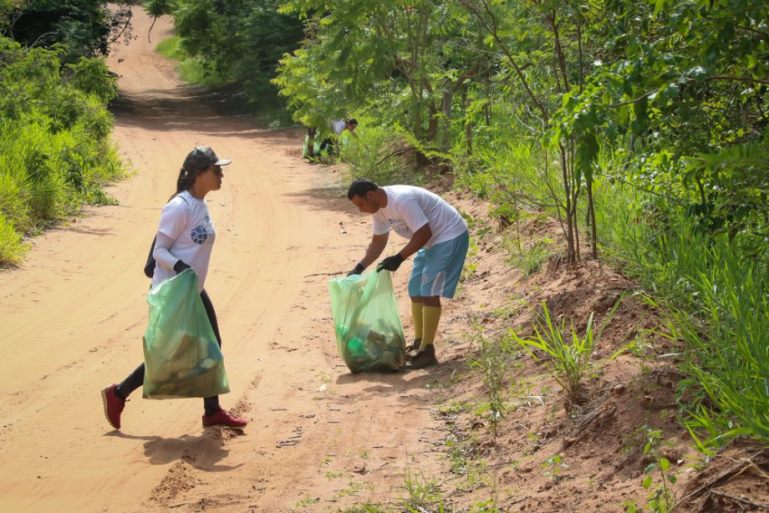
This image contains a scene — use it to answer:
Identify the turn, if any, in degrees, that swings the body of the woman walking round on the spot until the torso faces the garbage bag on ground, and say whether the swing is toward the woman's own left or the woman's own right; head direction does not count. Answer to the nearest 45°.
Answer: approximately 45° to the woman's own left

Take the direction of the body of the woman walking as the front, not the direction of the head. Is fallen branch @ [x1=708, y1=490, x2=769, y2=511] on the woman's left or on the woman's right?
on the woman's right

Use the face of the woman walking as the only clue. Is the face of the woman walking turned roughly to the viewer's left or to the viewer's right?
to the viewer's right

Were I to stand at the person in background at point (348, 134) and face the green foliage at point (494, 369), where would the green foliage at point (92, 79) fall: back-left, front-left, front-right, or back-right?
back-right

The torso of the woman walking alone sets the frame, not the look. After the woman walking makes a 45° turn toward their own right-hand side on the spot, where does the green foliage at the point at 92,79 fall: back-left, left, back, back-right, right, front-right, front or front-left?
back-left

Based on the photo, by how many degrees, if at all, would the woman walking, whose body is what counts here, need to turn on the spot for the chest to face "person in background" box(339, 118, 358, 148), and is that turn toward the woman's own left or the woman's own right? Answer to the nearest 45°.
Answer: approximately 90° to the woman's own left

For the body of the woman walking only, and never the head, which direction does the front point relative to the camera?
to the viewer's right

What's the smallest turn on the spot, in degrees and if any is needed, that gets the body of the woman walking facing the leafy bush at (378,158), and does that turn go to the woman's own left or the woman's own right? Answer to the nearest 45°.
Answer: approximately 90° to the woman's own left

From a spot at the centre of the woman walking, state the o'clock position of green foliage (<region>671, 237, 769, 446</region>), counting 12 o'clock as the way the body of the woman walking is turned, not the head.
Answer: The green foliage is roughly at 1 o'clock from the woman walking.
